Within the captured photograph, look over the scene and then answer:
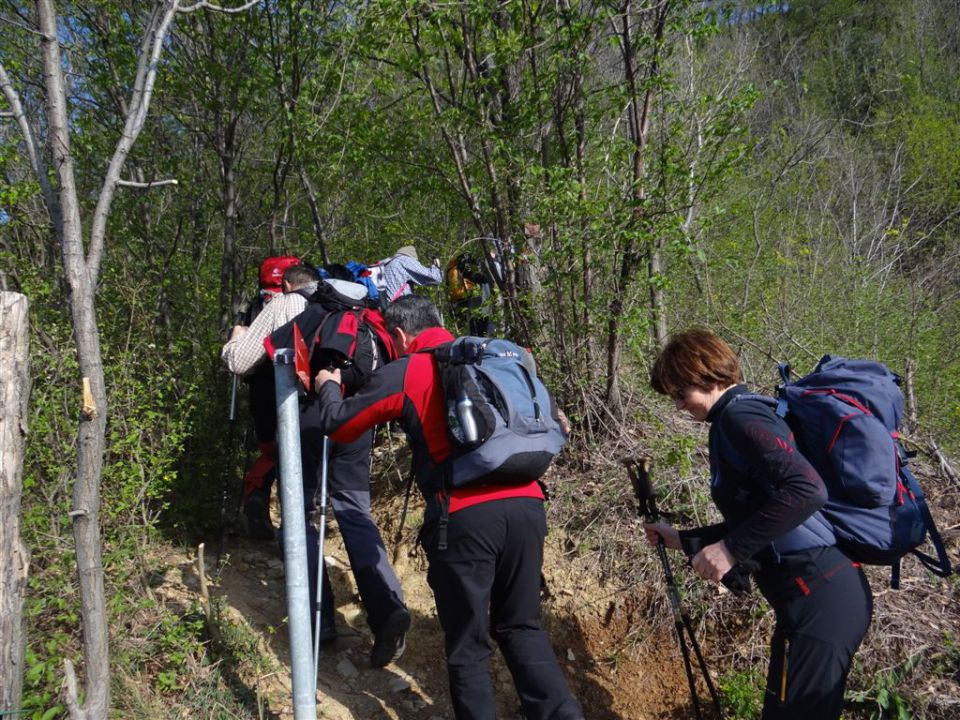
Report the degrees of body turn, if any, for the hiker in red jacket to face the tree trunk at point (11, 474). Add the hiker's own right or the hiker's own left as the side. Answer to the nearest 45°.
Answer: approximately 45° to the hiker's own left

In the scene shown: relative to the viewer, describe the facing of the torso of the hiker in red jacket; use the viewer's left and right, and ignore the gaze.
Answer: facing away from the viewer and to the left of the viewer

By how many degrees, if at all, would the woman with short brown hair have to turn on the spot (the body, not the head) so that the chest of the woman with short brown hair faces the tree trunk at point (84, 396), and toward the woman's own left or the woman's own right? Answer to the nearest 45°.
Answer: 0° — they already face it

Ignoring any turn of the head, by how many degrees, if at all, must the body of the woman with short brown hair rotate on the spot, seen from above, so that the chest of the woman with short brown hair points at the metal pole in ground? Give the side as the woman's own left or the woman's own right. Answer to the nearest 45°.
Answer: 0° — they already face it

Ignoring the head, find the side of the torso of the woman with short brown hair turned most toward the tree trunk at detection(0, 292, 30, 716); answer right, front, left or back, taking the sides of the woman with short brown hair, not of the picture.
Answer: front

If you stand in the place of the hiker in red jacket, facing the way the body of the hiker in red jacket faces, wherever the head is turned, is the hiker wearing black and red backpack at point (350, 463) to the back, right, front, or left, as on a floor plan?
front

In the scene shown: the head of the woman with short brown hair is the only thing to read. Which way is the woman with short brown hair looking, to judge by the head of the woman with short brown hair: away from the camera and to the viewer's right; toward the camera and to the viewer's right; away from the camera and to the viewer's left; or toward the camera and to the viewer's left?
toward the camera and to the viewer's left

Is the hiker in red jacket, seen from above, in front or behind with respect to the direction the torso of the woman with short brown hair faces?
in front

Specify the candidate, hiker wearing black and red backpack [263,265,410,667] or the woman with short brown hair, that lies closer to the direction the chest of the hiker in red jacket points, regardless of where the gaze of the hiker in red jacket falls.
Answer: the hiker wearing black and red backpack

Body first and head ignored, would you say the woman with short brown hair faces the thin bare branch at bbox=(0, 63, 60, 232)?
yes

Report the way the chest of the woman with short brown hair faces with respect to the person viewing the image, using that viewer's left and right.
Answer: facing to the left of the viewer

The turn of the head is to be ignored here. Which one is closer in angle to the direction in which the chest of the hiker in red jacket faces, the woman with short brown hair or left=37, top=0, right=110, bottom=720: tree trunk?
the tree trunk
